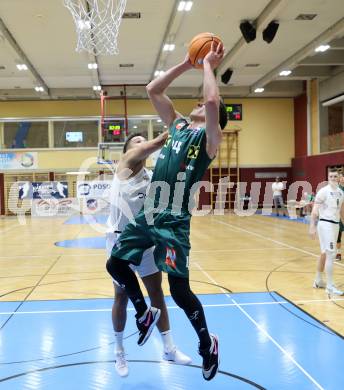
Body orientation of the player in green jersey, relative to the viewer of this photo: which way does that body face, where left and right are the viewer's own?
facing the viewer and to the left of the viewer

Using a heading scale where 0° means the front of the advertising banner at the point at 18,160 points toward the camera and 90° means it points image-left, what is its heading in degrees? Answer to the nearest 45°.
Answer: approximately 0°

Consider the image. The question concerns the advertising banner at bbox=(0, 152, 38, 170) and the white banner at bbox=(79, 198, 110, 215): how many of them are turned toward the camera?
2

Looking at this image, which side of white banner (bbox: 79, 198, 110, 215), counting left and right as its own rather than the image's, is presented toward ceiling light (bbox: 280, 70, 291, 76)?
left

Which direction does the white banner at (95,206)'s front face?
toward the camera

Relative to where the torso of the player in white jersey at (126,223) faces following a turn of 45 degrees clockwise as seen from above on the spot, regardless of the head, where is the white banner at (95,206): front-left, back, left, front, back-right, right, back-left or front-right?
back

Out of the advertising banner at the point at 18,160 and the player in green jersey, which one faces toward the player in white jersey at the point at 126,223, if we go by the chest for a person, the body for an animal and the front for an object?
the advertising banner

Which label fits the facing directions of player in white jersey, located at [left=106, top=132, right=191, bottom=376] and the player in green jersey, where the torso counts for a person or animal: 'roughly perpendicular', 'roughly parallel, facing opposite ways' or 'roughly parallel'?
roughly perpendicular

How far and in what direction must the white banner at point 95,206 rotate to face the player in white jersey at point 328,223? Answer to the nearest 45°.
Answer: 0° — it already faces them

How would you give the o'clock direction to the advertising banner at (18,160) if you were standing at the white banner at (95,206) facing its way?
The advertising banner is roughly at 4 o'clock from the white banner.

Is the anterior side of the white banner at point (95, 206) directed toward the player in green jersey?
yes

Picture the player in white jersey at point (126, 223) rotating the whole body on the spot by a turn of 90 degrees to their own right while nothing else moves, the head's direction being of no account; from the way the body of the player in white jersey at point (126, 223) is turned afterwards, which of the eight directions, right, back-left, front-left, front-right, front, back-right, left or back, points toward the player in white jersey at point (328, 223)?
back

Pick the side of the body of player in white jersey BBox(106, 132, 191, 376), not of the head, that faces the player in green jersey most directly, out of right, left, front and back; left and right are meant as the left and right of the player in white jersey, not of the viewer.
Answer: front

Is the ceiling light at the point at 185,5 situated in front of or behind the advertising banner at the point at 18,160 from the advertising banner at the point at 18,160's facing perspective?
in front
